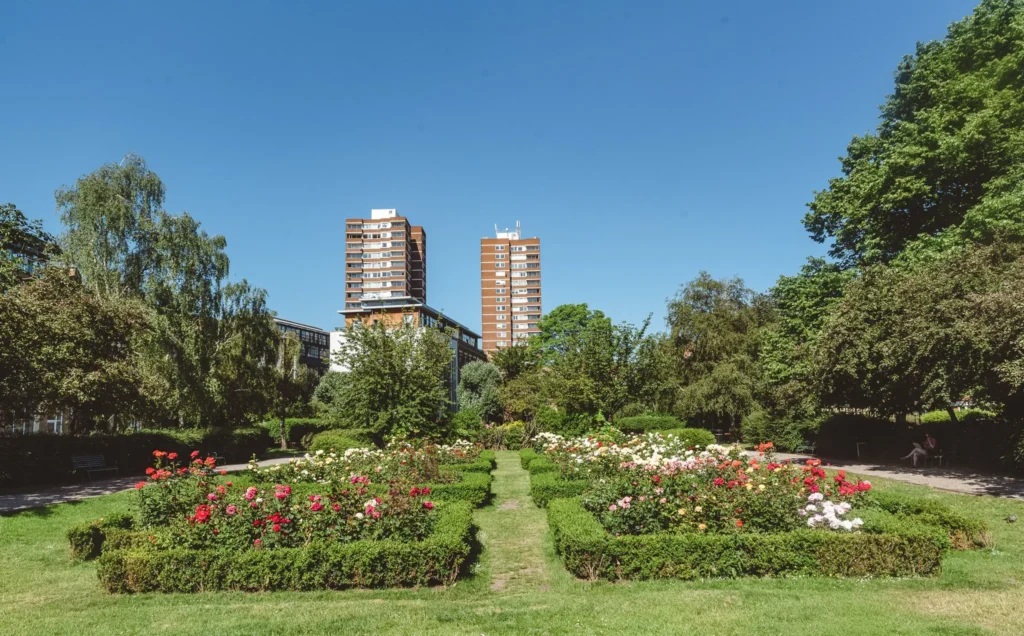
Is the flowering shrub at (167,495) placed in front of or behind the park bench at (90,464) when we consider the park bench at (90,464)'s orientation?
in front

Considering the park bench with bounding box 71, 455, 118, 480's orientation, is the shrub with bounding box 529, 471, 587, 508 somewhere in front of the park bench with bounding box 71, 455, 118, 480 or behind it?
in front

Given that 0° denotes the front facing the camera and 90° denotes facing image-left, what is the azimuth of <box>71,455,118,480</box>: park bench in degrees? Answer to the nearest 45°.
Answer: approximately 315°

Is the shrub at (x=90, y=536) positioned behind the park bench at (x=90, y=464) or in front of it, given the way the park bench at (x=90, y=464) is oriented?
in front

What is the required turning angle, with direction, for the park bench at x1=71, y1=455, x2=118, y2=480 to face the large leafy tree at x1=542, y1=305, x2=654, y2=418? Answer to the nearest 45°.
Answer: approximately 45° to its left

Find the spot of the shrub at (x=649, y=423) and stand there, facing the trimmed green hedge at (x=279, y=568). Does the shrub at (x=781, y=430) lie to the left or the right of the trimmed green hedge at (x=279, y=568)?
left

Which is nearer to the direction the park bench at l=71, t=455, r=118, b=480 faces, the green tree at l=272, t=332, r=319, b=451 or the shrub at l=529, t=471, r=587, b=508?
the shrub
